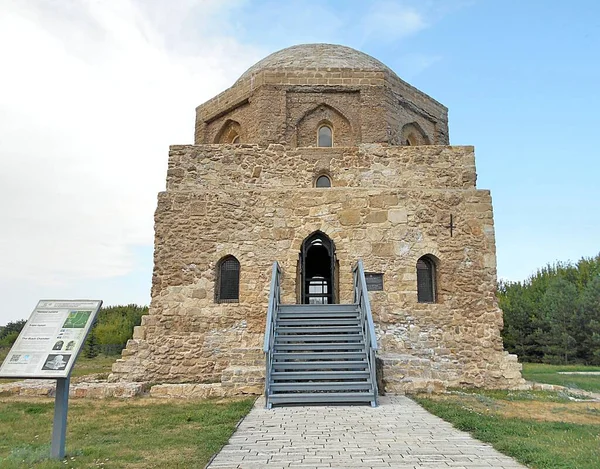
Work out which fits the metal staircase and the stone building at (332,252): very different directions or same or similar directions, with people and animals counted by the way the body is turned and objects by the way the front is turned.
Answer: same or similar directions

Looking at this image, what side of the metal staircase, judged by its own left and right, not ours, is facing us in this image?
front

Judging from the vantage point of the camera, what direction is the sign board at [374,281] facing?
facing the viewer

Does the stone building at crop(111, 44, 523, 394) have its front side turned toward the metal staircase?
yes

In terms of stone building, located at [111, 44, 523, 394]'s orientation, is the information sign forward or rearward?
forward

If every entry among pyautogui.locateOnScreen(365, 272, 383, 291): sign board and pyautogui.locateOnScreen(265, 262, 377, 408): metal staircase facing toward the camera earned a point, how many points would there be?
2

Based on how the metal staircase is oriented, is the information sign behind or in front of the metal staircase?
in front

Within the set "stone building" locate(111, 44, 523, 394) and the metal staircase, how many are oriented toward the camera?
2

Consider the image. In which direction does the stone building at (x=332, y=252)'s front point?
toward the camera
